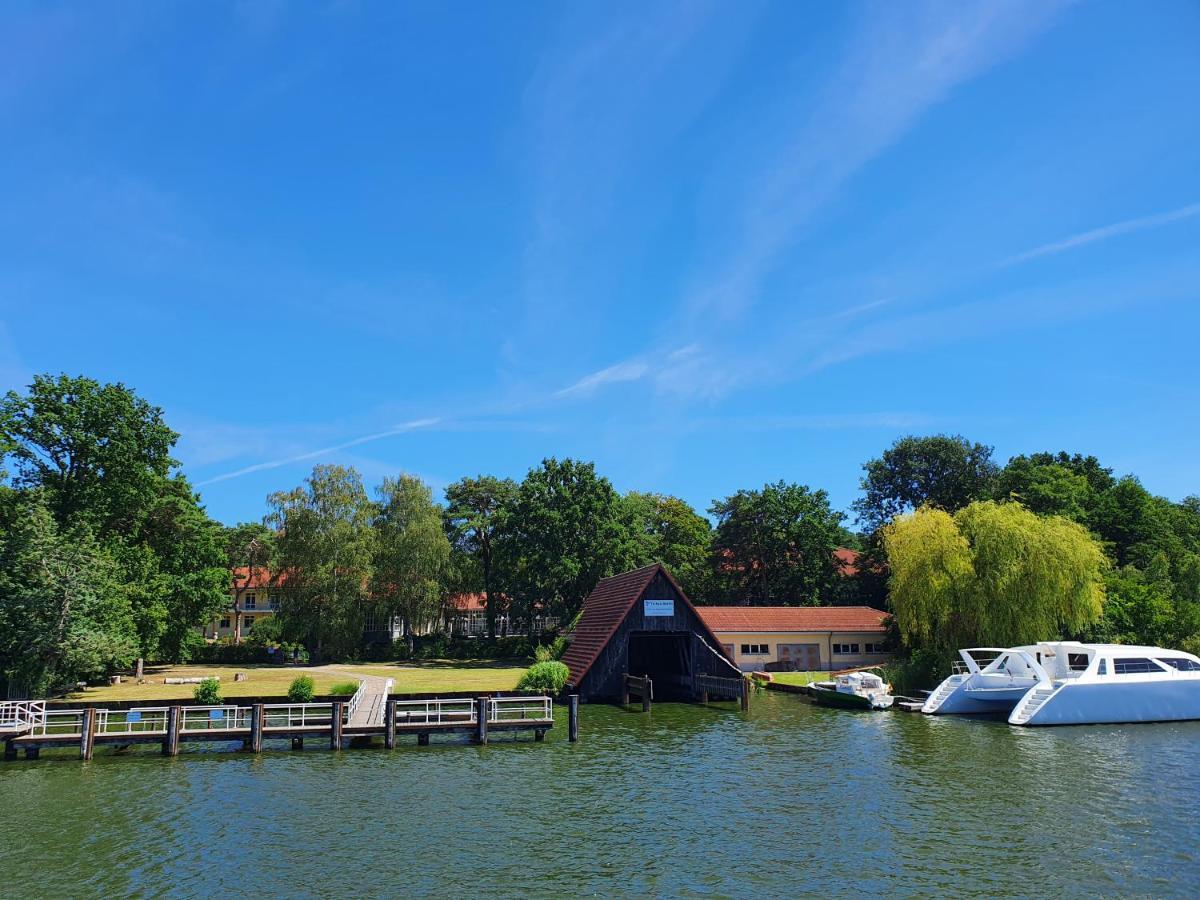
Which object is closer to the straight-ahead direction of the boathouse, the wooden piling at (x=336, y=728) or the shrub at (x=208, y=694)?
the wooden piling

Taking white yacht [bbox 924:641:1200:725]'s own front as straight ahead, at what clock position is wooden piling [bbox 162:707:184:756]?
The wooden piling is roughly at 6 o'clock from the white yacht.

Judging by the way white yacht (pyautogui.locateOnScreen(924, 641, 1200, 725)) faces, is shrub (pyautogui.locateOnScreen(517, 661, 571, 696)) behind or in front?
behind

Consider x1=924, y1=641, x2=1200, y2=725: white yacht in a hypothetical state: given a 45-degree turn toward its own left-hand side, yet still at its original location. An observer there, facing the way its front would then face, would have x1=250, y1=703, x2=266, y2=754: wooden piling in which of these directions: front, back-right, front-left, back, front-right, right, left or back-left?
back-left

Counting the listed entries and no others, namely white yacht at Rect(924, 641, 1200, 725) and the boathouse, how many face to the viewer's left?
0

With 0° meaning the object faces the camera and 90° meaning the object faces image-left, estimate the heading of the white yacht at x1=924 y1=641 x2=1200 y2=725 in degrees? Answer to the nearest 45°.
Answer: approximately 225°

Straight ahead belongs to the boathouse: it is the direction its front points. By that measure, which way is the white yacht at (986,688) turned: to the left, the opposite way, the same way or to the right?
to the left

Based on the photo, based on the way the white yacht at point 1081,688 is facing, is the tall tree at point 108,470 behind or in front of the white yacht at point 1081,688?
behind

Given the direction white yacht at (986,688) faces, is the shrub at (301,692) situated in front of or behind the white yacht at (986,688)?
behind

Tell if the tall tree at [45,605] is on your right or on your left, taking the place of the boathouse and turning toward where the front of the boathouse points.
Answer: on your right

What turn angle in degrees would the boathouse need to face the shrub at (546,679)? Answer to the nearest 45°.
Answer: approximately 135° to its right

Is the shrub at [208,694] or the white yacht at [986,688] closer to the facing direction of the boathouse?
the white yacht

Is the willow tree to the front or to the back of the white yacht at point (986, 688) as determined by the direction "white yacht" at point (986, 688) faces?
to the front

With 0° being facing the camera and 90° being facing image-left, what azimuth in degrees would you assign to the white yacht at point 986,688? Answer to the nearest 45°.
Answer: approximately 225°
